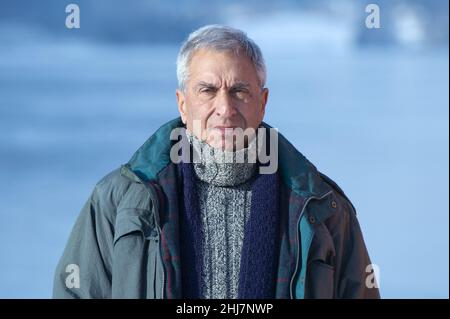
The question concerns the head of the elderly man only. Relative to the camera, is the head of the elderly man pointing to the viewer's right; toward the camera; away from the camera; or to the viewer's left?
toward the camera

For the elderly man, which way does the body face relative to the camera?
toward the camera
